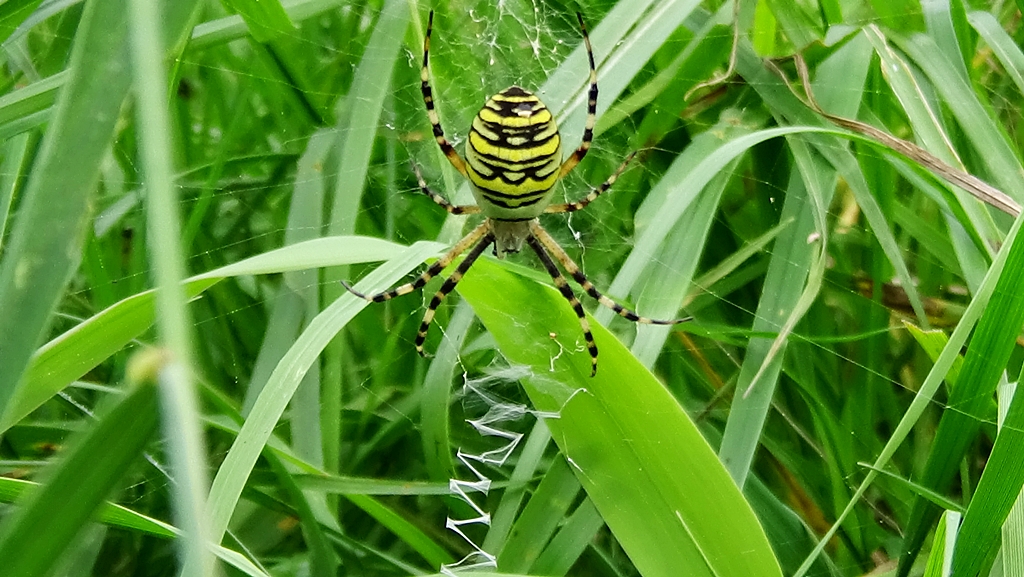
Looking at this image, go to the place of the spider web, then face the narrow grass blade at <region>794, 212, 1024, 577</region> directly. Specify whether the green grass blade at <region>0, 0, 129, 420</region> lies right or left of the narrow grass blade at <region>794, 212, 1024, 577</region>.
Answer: right
